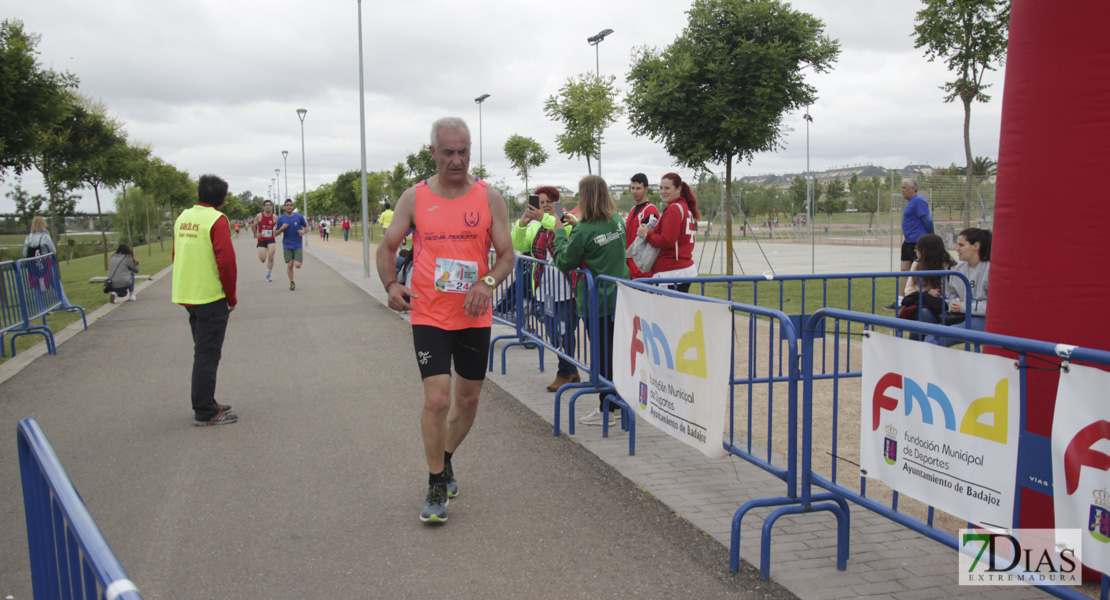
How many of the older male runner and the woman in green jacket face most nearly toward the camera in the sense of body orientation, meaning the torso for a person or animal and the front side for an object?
1

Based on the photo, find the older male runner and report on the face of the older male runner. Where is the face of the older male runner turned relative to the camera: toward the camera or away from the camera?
toward the camera

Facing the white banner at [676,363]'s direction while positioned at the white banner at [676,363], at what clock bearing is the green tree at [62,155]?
The green tree is roughly at 3 o'clock from the white banner.

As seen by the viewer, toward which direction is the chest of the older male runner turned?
toward the camera

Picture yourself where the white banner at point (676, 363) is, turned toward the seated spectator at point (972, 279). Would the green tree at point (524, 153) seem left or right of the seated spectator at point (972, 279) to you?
left

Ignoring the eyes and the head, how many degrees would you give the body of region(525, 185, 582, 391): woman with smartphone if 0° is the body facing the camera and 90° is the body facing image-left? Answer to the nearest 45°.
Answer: approximately 45°

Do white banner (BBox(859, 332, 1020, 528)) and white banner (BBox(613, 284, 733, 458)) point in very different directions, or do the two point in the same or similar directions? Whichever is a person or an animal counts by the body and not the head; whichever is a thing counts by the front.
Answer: same or similar directions

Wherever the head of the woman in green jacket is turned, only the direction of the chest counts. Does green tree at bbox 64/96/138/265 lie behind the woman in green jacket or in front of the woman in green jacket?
in front

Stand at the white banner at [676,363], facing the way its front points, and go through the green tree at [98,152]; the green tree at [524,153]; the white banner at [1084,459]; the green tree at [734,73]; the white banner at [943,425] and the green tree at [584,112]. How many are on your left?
2

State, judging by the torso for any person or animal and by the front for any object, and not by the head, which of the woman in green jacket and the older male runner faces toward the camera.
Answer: the older male runner

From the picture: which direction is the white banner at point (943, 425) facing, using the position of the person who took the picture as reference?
facing the viewer and to the left of the viewer

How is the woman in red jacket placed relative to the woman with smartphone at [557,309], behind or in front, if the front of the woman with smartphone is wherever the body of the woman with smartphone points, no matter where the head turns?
behind

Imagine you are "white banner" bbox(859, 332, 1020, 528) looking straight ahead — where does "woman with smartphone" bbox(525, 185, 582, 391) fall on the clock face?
The woman with smartphone is roughly at 3 o'clock from the white banner.

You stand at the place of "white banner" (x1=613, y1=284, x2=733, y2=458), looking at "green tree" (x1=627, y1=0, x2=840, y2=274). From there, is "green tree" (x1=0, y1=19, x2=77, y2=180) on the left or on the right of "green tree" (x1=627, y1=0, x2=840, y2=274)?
left

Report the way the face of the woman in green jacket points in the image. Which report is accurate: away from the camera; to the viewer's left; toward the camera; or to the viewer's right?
away from the camera

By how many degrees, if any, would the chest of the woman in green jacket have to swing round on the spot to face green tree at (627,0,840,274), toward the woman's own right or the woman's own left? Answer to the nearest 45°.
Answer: approximately 45° to the woman's own right

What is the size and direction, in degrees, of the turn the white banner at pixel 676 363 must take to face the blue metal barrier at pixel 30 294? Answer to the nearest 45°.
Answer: approximately 90° to its right
